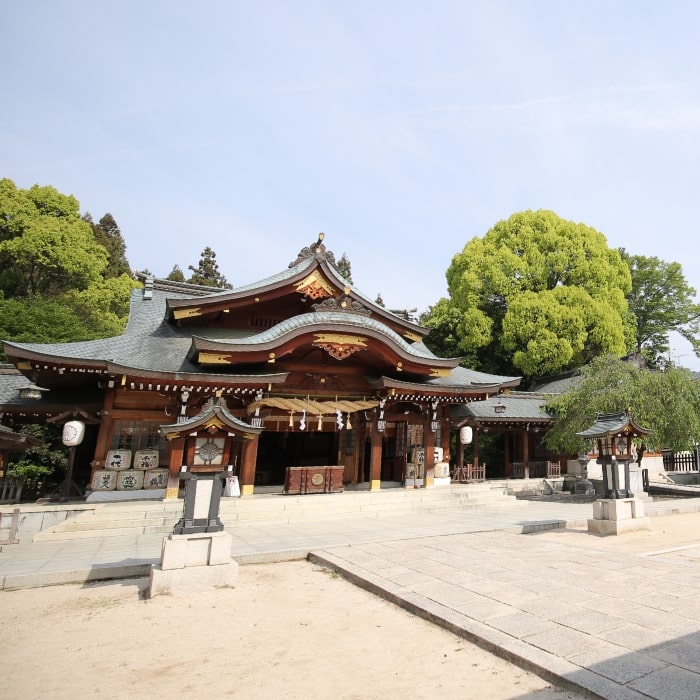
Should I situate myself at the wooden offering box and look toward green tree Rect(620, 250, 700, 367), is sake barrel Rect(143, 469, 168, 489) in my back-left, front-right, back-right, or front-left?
back-left

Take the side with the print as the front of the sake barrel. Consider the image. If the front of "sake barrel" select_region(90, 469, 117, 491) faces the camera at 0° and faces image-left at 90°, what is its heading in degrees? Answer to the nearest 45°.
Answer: approximately 0°

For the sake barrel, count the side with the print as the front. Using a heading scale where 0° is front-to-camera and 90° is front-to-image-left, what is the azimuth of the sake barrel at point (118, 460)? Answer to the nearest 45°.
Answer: approximately 0°

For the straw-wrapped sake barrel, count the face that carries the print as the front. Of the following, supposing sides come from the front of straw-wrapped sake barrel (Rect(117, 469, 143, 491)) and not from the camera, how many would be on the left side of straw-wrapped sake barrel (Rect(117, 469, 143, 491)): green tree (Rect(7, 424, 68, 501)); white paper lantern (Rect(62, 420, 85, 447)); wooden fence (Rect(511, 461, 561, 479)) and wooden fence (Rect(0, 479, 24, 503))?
1
